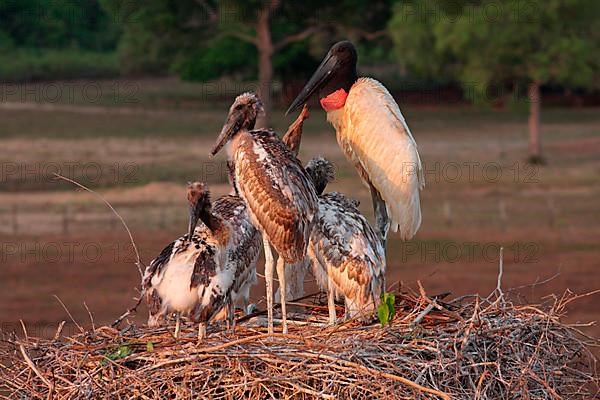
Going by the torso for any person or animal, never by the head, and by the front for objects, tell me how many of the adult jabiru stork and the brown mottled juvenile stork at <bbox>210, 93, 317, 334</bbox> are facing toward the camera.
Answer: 0

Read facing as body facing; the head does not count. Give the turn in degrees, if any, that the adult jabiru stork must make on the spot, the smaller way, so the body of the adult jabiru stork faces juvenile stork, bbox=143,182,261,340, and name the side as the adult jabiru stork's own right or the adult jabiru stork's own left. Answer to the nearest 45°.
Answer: approximately 45° to the adult jabiru stork's own left

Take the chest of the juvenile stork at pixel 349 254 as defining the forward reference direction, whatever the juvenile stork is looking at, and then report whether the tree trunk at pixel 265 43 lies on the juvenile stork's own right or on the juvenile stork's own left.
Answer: on the juvenile stork's own right

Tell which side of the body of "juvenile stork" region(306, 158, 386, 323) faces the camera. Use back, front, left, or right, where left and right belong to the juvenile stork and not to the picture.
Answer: left

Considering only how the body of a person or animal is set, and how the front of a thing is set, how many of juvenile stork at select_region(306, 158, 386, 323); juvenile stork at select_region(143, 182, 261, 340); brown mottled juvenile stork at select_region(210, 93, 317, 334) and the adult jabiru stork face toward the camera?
1

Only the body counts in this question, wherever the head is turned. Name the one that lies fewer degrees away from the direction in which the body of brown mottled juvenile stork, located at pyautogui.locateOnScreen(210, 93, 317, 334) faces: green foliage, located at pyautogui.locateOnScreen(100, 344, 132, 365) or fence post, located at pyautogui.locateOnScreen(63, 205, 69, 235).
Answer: the green foliage

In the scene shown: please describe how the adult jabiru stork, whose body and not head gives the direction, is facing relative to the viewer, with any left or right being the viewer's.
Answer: facing to the left of the viewer

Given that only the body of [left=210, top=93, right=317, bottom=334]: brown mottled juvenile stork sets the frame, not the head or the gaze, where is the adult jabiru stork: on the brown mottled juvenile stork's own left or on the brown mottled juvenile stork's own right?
on the brown mottled juvenile stork's own right

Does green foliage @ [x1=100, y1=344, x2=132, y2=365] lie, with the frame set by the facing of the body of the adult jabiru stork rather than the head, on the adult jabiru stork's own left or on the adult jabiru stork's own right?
on the adult jabiru stork's own left

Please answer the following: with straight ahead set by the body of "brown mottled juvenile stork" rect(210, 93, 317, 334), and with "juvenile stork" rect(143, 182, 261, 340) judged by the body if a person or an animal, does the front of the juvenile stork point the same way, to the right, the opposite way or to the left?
to the left

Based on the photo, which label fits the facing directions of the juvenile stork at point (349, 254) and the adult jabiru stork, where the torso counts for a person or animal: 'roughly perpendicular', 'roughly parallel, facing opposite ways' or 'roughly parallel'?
roughly parallel

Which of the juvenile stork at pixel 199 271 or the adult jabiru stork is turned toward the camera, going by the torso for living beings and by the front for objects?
the juvenile stork

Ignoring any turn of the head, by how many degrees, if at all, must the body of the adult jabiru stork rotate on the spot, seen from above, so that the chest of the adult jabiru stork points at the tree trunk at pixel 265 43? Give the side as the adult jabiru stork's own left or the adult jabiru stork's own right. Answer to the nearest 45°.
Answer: approximately 90° to the adult jabiru stork's own right

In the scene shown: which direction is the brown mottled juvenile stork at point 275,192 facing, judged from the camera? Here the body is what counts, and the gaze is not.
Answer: to the viewer's left
